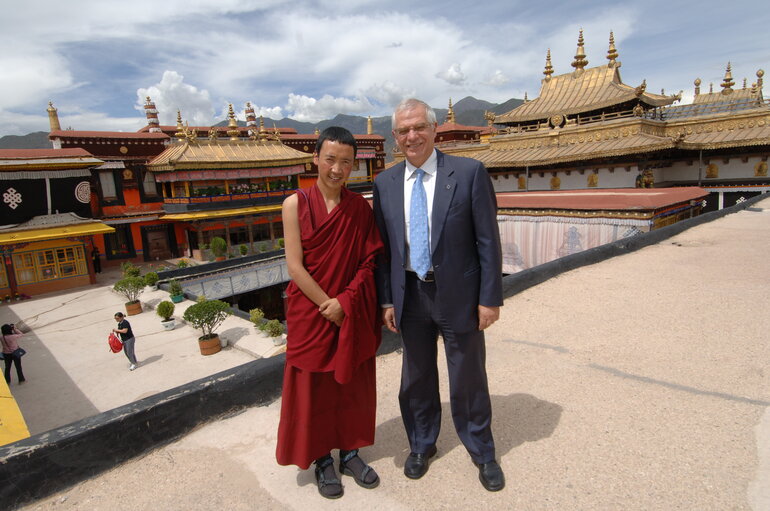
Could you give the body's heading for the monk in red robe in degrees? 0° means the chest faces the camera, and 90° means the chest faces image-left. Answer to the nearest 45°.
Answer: approximately 0°

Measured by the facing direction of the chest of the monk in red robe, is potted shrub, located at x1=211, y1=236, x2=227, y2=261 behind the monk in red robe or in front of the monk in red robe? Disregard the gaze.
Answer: behind

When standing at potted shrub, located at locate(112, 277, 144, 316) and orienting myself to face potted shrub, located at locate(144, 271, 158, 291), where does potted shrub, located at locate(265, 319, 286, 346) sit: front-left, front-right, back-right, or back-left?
back-right

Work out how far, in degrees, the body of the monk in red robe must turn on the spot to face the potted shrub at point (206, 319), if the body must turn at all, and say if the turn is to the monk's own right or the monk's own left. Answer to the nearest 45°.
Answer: approximately 180°

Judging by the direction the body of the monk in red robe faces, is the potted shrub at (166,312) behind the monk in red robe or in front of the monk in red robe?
behind

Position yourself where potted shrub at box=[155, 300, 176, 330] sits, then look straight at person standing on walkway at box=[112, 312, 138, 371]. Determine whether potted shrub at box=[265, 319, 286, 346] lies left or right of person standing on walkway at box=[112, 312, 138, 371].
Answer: left

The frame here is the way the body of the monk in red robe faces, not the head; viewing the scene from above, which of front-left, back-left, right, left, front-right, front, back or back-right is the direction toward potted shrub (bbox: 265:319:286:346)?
back

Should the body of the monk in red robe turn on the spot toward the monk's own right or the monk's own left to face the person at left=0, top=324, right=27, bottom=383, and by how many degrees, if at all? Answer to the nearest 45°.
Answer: approximately 135° to the monk's own right
